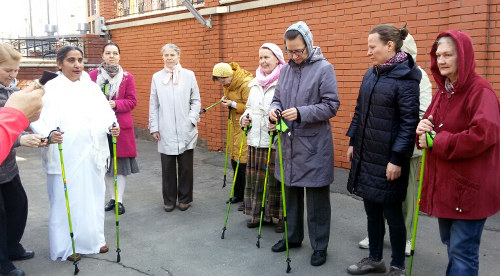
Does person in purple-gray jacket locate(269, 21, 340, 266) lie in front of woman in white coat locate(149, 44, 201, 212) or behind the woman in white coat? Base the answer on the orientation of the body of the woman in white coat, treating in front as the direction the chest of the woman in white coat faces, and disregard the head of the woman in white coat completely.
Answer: in front

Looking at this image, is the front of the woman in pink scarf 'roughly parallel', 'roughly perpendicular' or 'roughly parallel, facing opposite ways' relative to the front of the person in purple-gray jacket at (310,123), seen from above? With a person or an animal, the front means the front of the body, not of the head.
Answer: roughly parallel

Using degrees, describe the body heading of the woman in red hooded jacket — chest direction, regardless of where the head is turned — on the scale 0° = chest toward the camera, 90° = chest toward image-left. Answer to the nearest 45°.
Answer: approximately 45°

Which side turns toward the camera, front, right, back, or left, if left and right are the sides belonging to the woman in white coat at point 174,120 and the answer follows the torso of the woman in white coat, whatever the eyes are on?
front

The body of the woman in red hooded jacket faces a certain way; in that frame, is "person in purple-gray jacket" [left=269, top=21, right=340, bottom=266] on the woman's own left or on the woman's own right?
on the woman's own right

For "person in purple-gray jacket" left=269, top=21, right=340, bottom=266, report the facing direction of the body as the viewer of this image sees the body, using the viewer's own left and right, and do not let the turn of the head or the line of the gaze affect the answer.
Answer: facing the viewer and to the left of the viewer

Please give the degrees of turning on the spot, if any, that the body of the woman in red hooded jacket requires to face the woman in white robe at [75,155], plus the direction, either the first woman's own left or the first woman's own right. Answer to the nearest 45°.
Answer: approximately 45° to the first woman's own right

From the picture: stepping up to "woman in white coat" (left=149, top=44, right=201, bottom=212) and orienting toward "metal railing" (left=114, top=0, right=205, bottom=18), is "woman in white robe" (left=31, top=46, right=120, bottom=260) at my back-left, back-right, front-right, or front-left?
back-left

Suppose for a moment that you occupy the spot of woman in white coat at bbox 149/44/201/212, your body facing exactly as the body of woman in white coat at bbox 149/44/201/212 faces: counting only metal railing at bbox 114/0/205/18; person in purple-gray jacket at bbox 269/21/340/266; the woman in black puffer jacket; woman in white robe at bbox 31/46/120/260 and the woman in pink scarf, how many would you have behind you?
1

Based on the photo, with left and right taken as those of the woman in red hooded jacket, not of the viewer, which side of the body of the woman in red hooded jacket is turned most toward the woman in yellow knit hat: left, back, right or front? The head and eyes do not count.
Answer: right

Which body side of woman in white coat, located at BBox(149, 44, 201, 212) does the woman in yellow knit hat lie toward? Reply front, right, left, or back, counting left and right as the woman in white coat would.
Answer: left
